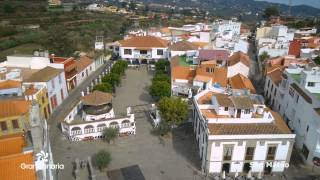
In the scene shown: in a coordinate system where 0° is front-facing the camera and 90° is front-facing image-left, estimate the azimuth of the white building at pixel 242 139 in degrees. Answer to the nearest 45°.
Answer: approximately 0°

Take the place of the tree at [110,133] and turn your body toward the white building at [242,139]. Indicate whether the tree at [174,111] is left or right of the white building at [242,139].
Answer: left

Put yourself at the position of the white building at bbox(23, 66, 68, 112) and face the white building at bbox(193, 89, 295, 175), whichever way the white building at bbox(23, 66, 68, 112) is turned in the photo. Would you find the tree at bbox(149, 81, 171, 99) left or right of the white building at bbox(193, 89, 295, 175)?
left

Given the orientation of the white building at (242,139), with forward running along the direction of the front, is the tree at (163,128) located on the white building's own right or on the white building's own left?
on the white building's own right

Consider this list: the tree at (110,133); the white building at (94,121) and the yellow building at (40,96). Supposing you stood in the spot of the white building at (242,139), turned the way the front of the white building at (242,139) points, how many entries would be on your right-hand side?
3

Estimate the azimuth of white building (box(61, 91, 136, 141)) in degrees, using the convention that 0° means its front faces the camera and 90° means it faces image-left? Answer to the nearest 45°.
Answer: approximately 0°

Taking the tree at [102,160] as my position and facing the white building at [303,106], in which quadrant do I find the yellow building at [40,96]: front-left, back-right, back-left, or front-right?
back-left

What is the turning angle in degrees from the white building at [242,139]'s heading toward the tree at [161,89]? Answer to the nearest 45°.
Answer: approximately 135° to its right

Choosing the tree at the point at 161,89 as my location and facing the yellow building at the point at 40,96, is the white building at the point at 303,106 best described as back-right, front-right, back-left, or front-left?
back-left

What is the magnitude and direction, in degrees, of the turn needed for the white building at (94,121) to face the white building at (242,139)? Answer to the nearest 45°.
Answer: approximately 45° to its left
